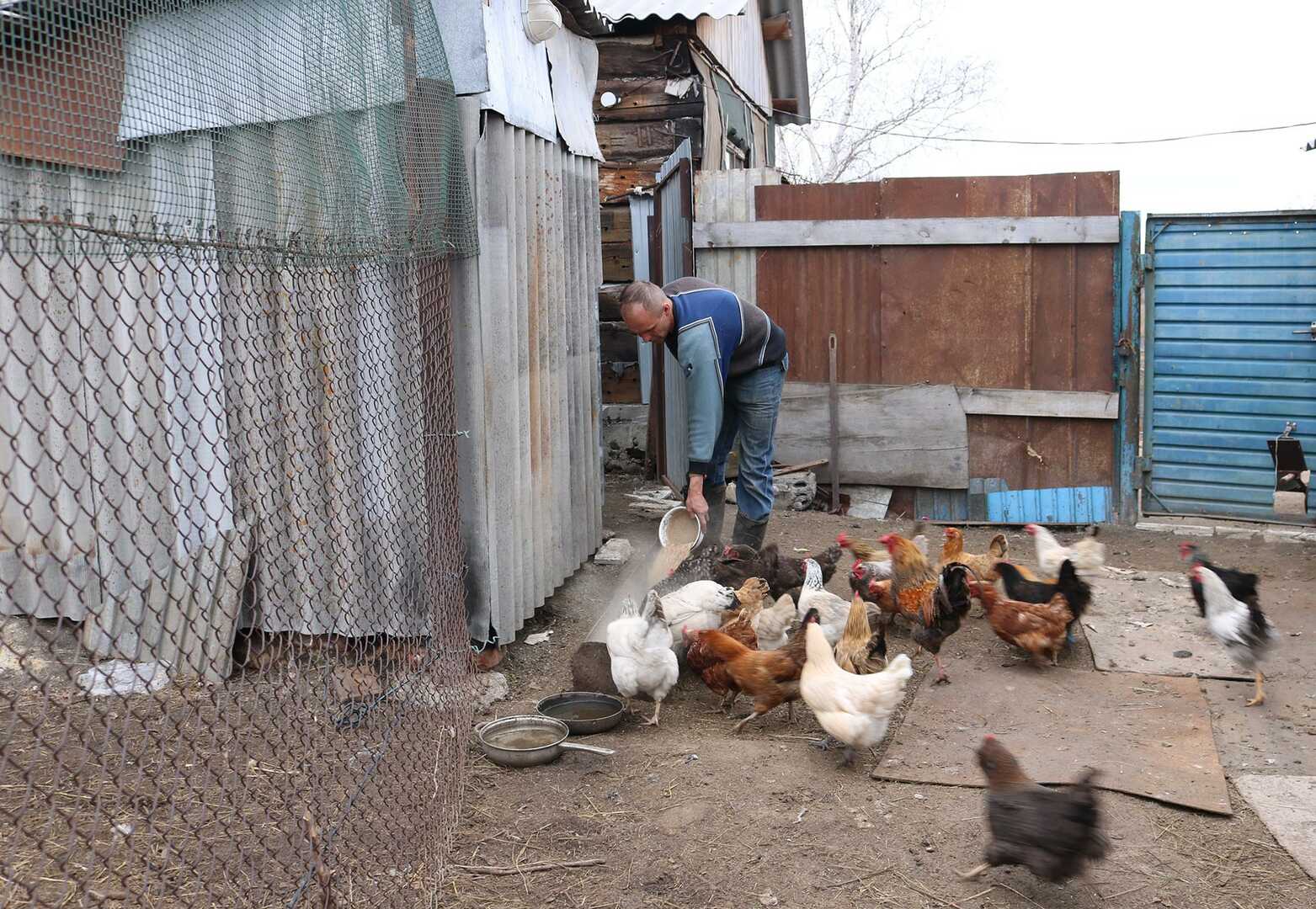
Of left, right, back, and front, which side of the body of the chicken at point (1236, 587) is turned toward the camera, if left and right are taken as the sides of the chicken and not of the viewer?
left

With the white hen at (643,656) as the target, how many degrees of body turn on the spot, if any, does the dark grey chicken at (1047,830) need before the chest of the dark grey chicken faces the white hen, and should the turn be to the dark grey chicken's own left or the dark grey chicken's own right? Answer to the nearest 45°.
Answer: approximately 45° to the dark grey chicken's own right

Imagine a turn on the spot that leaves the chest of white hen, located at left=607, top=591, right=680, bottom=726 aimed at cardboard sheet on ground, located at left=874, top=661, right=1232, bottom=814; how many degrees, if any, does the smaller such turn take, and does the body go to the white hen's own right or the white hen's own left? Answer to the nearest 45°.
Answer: approximately 90° to the white hen's own right

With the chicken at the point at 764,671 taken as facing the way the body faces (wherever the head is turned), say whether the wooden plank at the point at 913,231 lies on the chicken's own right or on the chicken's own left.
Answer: on the chicken's own right

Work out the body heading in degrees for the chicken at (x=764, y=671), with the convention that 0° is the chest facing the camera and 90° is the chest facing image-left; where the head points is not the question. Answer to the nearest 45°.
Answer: approximately 90°

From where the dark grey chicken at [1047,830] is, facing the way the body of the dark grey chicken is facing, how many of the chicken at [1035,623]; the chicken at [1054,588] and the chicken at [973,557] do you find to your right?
3

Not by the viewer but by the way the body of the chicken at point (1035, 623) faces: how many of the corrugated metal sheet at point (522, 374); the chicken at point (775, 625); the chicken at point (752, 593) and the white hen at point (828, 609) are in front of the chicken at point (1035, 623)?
4

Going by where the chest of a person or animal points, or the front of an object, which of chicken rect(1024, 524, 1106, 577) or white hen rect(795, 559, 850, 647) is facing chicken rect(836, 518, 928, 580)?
chicken rect(1024, 524, 1106, 577)

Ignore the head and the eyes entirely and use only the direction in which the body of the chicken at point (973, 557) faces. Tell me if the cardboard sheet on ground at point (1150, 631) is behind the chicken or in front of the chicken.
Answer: behind

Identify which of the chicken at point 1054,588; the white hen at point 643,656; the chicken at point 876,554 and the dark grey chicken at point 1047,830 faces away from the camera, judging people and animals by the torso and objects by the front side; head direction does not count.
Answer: the white hen

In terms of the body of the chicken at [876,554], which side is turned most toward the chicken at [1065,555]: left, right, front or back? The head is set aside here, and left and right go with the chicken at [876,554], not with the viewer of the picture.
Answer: back

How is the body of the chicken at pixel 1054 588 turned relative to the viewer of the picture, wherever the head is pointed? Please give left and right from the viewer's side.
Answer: facing to the left of the viewer

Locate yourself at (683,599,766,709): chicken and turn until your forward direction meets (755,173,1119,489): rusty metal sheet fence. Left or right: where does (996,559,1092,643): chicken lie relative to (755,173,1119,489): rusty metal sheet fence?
right

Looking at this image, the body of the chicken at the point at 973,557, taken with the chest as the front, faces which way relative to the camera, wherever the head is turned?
to the viewer's left

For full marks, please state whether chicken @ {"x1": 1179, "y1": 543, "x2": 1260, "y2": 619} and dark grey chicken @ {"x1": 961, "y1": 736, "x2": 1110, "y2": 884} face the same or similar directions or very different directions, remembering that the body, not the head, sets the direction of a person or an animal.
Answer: same or similar directions

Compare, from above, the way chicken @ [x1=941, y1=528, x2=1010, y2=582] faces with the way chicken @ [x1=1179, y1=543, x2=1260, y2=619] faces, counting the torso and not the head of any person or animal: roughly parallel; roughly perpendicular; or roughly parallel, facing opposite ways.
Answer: roughly parallel

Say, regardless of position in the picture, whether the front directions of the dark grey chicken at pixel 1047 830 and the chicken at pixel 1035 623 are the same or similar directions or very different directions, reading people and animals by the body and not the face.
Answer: same or similar directions
